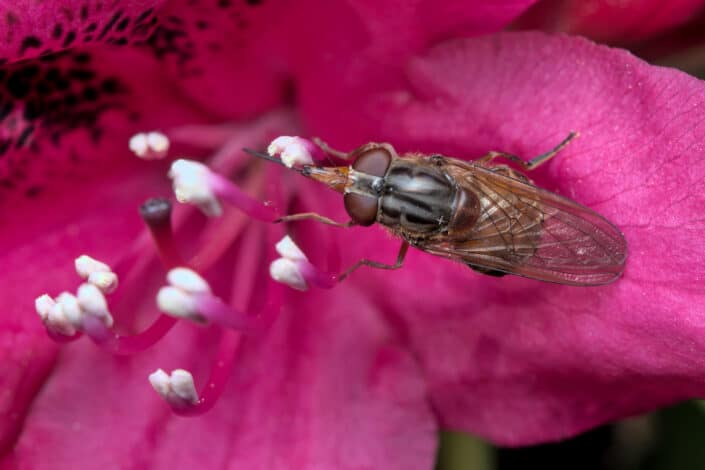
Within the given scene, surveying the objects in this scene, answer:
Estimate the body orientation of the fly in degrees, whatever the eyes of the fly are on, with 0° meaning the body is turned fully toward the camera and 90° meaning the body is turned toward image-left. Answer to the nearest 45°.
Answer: approximately 90°
